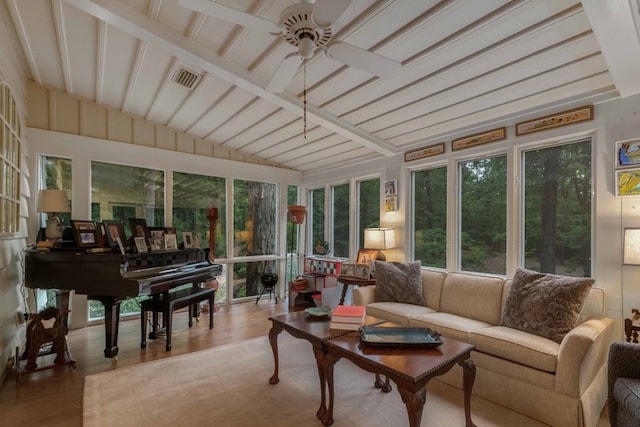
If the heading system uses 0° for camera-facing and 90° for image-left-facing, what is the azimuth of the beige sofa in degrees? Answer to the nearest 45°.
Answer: approximately 45°

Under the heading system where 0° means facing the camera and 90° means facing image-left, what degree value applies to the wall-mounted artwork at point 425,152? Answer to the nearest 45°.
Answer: approximately 45°

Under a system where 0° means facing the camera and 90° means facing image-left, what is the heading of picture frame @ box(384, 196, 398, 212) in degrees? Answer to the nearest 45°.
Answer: approximately 45°

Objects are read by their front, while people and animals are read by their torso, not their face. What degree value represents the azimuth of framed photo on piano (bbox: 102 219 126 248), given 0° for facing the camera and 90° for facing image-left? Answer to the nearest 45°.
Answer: approximately 315°

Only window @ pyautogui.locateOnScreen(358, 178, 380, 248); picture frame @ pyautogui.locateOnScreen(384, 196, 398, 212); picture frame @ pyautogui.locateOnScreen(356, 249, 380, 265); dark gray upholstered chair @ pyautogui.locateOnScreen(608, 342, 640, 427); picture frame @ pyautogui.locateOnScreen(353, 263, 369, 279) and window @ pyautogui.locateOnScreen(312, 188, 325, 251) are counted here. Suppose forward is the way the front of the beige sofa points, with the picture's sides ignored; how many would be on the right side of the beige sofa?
5

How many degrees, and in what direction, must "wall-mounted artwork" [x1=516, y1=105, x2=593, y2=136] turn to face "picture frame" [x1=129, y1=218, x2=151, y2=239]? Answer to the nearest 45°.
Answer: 0° — it already faces it

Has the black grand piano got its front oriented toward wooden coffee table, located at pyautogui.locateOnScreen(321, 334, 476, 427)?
yes

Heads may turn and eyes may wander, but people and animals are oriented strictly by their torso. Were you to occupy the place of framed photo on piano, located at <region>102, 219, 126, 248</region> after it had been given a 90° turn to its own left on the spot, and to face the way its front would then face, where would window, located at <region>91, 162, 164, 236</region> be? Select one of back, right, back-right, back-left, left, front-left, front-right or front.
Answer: front-left

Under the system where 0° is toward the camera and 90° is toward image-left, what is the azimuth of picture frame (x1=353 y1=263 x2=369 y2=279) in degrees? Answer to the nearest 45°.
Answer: approximately 45°
